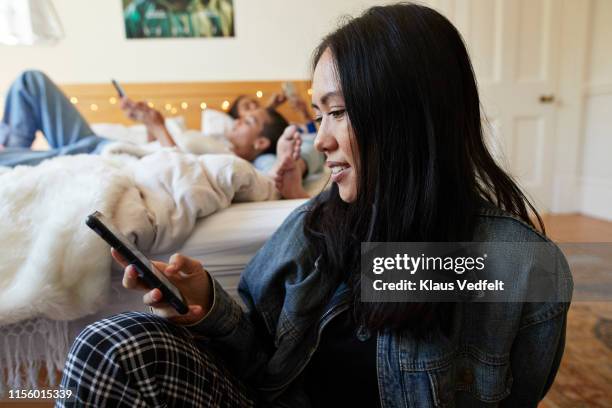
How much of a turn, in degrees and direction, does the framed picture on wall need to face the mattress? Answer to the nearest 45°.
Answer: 0° — it already faces it

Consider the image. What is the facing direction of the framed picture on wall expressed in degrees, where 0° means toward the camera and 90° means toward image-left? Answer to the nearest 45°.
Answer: approximately 0°

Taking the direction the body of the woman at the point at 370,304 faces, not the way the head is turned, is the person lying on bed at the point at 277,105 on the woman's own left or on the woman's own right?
on the woman's own right

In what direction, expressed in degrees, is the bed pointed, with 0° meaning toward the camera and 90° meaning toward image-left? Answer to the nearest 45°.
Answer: approximately 0°

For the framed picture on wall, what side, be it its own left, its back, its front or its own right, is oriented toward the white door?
left

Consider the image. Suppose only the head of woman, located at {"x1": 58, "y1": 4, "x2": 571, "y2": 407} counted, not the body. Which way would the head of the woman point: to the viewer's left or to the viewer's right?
to the viewer's left
